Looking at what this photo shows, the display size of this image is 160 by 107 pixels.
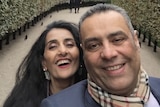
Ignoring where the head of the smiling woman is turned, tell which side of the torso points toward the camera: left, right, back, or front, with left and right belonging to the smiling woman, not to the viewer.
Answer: front

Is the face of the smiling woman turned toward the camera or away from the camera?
toward the camera
